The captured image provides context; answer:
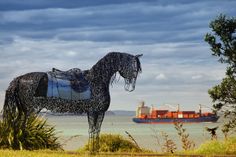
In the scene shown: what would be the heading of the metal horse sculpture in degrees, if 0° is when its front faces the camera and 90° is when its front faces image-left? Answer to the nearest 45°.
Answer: approximately 270°
